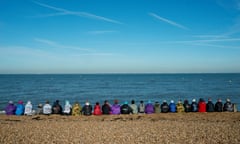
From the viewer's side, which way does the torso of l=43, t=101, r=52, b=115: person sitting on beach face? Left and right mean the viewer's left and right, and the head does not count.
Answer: facing away from the viewer
